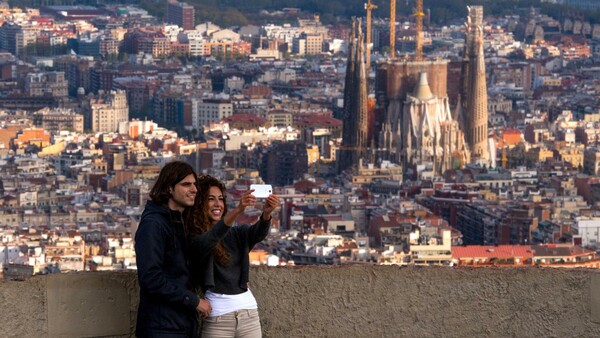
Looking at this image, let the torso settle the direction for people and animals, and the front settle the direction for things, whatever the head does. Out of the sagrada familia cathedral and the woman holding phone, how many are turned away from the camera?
1

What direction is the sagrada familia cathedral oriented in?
away from the camera

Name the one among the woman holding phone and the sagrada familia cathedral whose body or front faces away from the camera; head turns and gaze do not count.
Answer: the sagrada familia cathedral

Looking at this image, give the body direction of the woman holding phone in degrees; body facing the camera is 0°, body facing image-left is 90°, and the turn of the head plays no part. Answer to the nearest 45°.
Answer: approximately 315°

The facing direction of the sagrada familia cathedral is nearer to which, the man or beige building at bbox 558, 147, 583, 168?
the beige building

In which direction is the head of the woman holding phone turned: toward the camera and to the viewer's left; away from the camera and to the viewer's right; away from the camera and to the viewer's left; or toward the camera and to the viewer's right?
toward the camera and to the viewer's right

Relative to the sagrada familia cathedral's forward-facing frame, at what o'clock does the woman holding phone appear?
The woman holding phone is roughly at 6 o'clock from the sagrada familia cathedral.

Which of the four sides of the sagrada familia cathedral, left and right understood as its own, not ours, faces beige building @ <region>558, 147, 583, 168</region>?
right

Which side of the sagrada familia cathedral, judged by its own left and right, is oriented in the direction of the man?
back

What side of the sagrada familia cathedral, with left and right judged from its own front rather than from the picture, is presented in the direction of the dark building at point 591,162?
right
